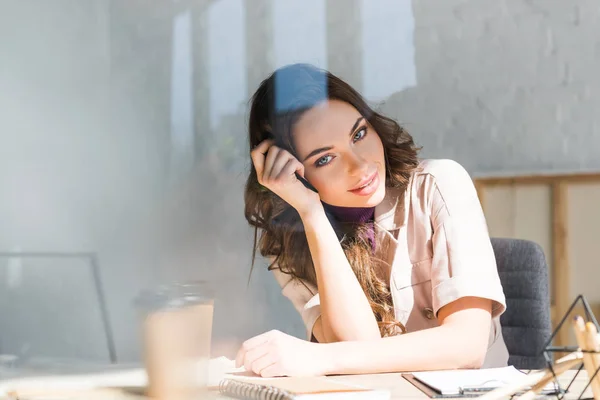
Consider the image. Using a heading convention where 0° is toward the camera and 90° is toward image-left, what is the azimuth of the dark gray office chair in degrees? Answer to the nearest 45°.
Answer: approximately 45°
